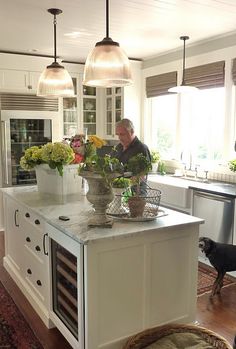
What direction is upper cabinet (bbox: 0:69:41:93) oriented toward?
toward the camera

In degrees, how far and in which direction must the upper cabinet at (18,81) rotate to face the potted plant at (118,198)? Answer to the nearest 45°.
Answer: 0° — it already faces it

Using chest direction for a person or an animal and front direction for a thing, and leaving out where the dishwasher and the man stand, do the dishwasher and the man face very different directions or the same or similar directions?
same or similar directions

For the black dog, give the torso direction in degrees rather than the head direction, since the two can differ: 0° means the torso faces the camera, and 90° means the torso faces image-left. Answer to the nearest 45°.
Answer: approximately 90°

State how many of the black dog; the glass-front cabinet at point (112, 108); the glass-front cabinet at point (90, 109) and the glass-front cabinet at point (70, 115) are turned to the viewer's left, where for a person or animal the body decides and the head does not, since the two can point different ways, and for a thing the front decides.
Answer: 1

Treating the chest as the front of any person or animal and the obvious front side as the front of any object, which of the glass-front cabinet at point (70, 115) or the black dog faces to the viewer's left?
the black dog

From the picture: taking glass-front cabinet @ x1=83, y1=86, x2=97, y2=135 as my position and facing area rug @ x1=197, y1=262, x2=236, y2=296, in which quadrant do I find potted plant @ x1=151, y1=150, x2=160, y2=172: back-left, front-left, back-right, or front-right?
front-left

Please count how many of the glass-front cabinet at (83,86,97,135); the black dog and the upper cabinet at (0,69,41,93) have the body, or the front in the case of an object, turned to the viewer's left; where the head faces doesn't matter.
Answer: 1

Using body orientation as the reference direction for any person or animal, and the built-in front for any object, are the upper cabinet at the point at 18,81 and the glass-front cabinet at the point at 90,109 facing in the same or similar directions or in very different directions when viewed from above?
same or similar directions

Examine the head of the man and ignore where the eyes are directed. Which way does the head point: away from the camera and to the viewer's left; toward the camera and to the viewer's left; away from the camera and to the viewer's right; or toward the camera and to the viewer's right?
toward the camera and to the viewer's left

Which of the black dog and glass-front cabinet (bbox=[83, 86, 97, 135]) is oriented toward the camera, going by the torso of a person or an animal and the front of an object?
the glass-front cabinet

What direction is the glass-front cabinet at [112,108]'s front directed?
toward the camera

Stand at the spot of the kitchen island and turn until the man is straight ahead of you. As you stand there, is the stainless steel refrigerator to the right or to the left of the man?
left

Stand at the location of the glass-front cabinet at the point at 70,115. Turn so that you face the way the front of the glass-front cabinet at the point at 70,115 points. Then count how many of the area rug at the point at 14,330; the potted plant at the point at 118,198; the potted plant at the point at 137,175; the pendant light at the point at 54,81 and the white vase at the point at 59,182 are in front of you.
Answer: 5

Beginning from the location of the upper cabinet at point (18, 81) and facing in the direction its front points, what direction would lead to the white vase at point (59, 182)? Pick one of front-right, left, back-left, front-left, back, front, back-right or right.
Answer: front

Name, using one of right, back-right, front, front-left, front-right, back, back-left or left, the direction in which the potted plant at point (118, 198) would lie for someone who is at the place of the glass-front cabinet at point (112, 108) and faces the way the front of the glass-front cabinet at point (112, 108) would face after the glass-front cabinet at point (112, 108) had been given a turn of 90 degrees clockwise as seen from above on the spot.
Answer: left

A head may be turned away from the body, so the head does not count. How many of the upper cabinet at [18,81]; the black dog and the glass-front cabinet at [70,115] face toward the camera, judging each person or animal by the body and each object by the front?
2

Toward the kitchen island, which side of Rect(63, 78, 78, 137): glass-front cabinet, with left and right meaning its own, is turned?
front
